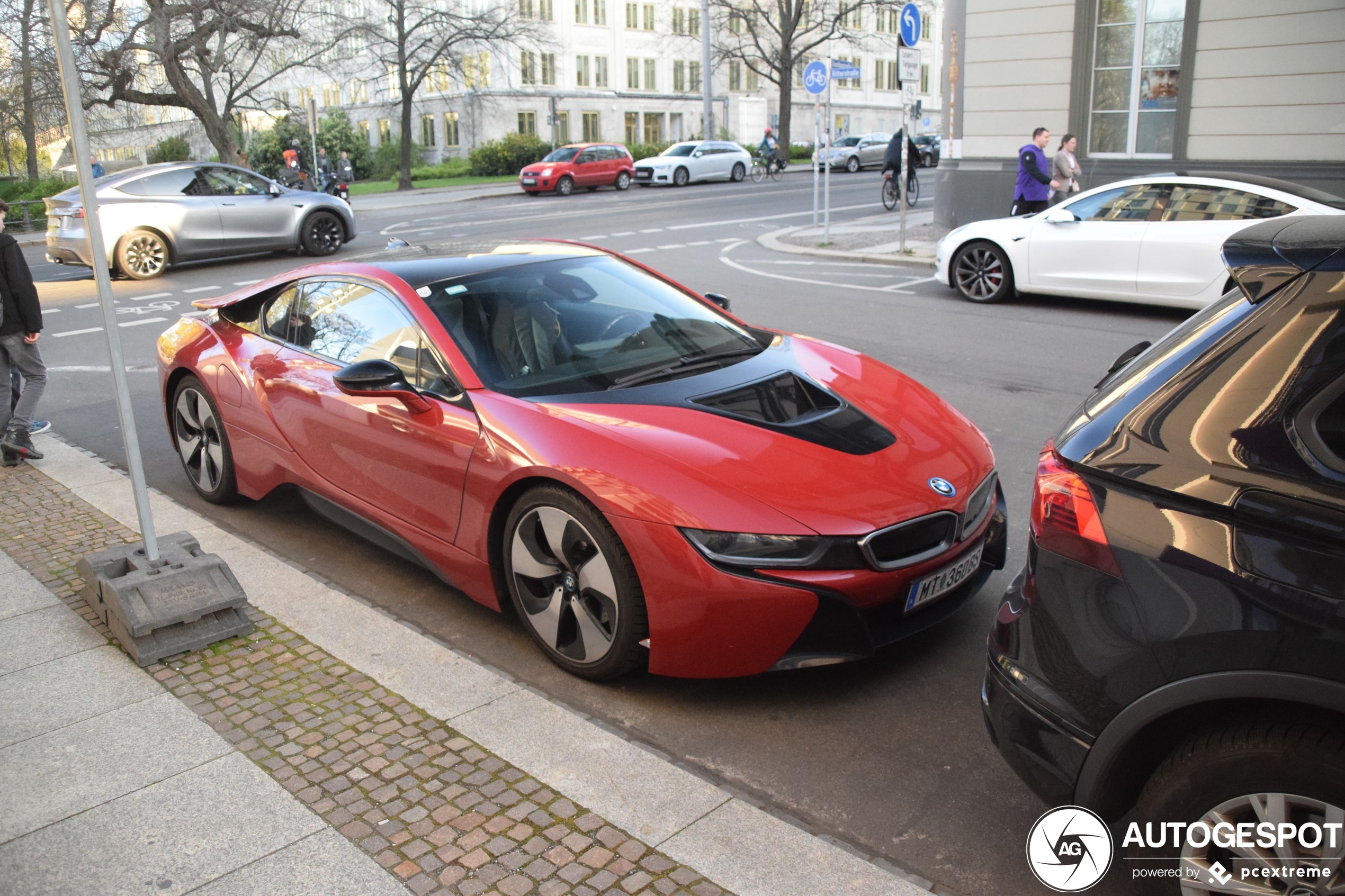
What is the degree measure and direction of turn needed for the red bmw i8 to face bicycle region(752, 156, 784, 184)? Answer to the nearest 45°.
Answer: approximately 135° to its left

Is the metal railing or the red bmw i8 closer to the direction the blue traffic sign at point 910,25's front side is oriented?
the red bmw i8

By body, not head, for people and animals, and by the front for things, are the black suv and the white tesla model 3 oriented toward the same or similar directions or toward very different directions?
very different directions

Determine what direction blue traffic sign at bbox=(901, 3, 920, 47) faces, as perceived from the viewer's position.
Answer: facing the viewer and to the right of the viewer

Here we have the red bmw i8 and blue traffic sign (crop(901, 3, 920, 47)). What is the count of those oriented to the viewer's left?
0

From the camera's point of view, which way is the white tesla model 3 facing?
to the viewer's left

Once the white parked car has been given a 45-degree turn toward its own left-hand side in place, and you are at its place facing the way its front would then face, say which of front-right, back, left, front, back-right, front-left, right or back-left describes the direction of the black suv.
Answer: front

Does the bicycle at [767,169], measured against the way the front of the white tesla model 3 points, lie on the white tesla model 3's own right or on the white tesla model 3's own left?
on the white tesla model 3's own right

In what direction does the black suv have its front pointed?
to the viewer's right

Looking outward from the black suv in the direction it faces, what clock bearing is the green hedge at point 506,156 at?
The green hedge is roughly at 8 o'clock from the black suv.
